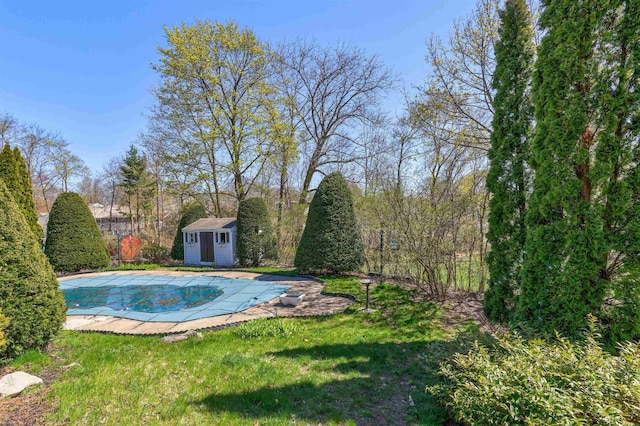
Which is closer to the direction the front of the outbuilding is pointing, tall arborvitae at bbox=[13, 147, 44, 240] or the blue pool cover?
the blue pool cover

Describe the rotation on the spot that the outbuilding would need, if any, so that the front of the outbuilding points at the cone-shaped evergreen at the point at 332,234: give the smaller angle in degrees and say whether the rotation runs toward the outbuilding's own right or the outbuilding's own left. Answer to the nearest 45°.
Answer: approximately 45° to the outbuilding's own left

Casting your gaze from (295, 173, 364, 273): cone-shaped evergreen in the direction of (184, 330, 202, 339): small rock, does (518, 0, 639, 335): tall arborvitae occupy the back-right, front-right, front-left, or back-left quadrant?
front-left

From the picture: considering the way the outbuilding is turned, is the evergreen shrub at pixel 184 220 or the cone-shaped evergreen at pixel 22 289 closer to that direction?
the cone-shaped evergreen

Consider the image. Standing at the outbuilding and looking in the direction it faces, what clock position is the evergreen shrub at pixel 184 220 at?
The evergreen shrub is roughly at 5 o'clock from the outbuilding.

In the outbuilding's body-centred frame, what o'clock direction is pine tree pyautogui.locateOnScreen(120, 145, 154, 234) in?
The pine tree is roughly at 5 o'clock from the outbuilding.

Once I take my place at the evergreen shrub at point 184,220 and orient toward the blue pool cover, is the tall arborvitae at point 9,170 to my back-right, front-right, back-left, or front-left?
front-right

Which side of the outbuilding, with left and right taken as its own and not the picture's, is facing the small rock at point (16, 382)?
front

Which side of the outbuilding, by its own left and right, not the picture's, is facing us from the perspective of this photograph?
front

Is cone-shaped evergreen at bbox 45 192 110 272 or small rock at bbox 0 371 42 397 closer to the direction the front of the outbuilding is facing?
the small rock

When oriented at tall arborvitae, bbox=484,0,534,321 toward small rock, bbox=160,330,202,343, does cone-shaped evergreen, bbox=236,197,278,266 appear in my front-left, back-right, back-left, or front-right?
front-right

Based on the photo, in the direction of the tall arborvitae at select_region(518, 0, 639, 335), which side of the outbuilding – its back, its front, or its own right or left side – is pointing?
front

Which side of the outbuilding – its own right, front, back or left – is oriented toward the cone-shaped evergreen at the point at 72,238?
right

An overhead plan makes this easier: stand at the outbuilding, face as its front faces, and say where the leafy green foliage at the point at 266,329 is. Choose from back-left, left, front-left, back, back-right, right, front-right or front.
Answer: front

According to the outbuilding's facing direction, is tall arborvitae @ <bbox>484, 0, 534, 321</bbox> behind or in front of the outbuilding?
in front

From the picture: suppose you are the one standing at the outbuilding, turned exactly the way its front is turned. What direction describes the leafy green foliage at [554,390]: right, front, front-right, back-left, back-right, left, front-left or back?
front
